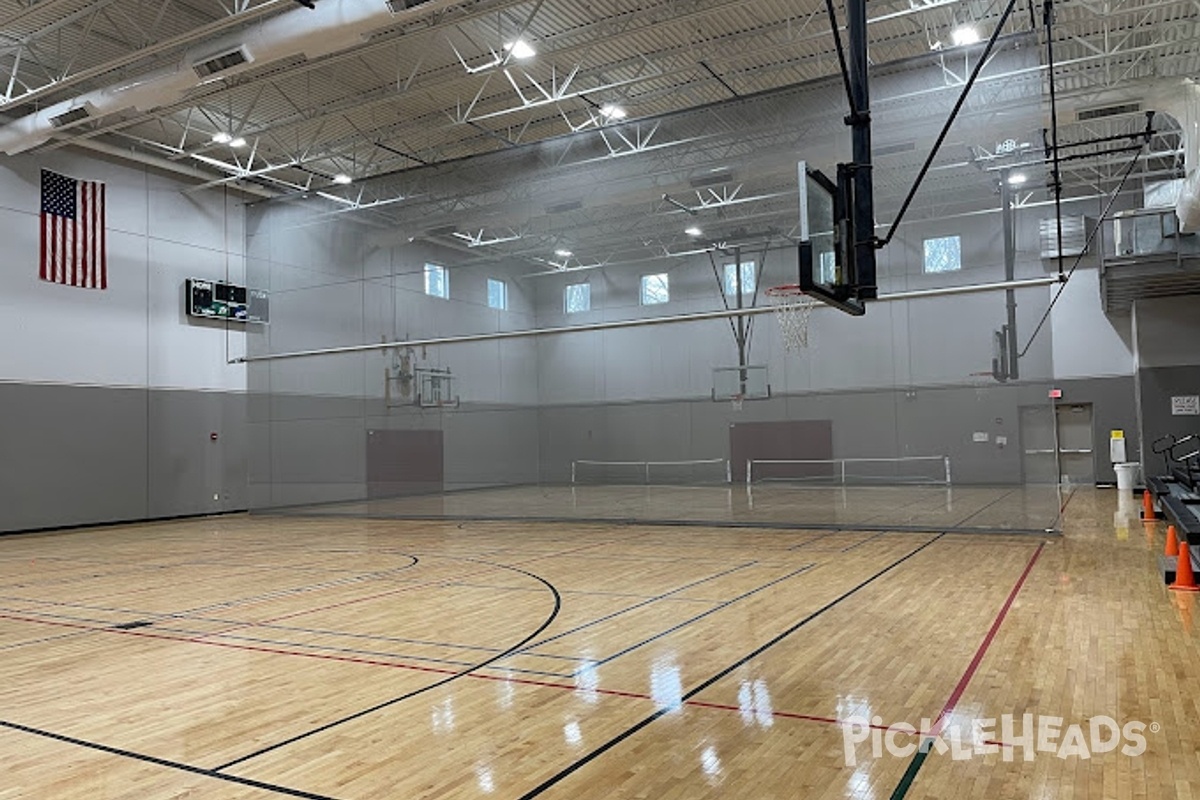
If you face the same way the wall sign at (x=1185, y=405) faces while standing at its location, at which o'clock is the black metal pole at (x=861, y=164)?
The black metal pole is roughly at 12 o'clock from the wall sign.

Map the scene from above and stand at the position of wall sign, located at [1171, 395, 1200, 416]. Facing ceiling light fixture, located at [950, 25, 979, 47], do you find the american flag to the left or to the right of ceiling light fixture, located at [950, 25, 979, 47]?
right

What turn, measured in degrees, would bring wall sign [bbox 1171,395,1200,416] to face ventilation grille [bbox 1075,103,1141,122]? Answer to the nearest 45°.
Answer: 0° — it already faces it
